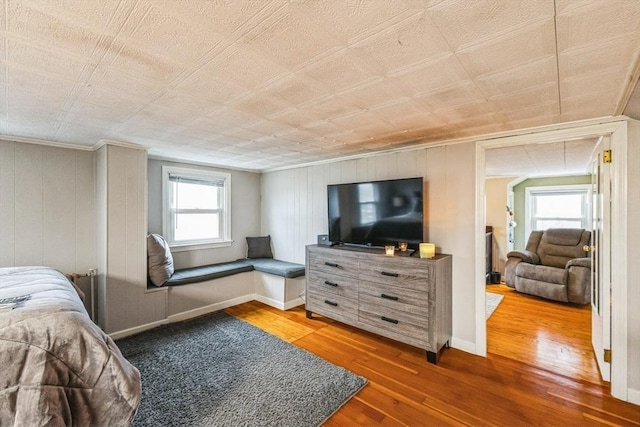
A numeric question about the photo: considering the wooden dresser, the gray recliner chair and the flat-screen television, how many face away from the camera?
0

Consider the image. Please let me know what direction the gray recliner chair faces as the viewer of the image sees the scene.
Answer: facing the viewer and to the left of the viewer

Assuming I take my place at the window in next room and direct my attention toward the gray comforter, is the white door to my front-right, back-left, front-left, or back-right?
front-left

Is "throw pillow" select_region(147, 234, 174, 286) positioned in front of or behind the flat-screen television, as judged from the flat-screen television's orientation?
in front

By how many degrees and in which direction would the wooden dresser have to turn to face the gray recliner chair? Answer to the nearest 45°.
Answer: approximately 180°

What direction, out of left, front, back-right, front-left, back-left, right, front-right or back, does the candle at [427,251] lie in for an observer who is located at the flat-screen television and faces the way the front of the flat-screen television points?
left

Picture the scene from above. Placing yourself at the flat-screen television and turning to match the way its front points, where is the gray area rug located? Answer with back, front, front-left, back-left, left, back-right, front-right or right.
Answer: front

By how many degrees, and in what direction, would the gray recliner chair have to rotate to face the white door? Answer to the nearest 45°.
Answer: approximately 45° to its left

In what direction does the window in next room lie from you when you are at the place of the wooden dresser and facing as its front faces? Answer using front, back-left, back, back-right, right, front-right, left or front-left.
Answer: back

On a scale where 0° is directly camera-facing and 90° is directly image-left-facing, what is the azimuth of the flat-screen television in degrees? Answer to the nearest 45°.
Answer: approximately 45°

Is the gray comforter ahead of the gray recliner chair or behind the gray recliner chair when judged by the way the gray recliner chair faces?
ahead

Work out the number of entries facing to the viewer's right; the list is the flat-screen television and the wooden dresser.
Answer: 0

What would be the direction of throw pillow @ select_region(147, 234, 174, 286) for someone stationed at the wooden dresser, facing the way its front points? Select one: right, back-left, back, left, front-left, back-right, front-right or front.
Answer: front-right

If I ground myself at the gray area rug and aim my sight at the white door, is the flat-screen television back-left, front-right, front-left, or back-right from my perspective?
front-left

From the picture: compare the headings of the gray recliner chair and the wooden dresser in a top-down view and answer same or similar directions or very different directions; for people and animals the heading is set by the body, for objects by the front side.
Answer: same or similar directions
